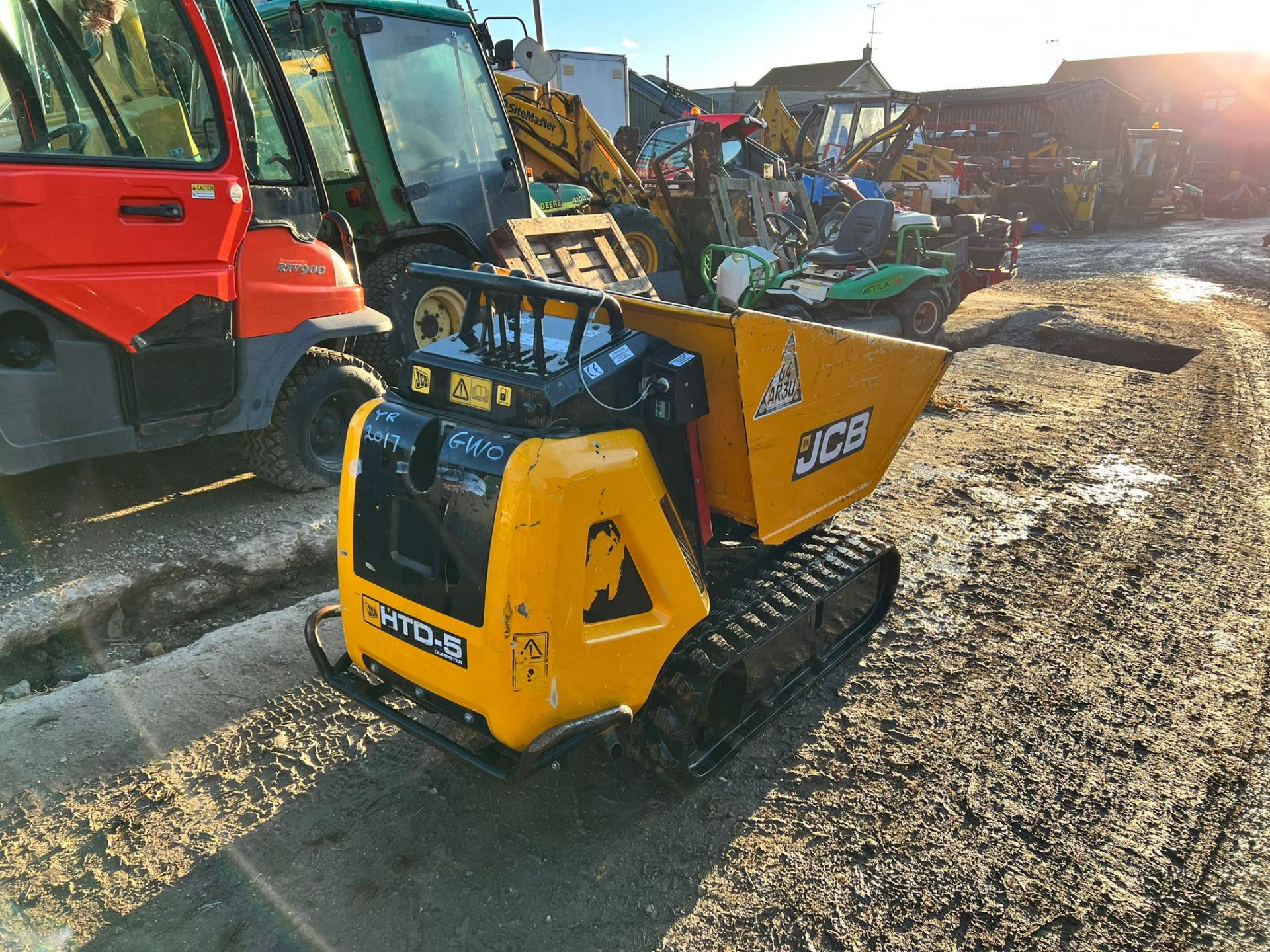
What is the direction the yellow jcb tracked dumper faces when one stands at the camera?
facing away from the viewer and to the right of the viewer

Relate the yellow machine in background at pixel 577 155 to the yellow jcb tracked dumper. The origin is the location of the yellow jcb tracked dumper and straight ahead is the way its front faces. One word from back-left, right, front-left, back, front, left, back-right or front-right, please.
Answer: front-left

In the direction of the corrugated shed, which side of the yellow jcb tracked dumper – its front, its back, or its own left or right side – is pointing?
front

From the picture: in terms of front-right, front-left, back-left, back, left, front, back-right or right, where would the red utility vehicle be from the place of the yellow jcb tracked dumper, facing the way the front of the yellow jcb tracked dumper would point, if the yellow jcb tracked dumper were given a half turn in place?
right

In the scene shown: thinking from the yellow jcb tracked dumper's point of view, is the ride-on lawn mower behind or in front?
in front

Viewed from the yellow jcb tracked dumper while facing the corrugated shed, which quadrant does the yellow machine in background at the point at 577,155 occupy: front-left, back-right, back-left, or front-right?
front-left

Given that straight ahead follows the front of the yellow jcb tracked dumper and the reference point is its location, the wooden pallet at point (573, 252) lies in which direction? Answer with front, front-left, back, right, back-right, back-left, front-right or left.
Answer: front-left
